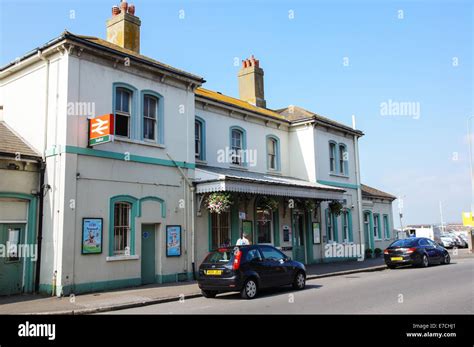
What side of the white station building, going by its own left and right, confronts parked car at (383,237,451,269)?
left

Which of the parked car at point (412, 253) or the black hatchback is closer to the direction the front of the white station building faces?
the black hatchback

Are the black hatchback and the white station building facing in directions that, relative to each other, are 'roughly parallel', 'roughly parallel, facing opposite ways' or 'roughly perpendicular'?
roughly perpendicular

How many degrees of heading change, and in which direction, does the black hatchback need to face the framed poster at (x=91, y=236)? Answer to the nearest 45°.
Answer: approximately 135° to its left

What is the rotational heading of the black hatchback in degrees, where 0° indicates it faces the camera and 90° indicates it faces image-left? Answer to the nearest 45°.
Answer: approximately 225°

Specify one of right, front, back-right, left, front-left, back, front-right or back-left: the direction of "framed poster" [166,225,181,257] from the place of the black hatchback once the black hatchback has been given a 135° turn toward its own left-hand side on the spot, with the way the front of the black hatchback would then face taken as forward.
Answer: front-right

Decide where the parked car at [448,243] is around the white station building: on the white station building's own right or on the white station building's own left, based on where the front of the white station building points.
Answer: on the white station building's own left

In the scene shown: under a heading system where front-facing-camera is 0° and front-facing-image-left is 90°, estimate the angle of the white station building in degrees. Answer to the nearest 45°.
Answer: approximately 315°
